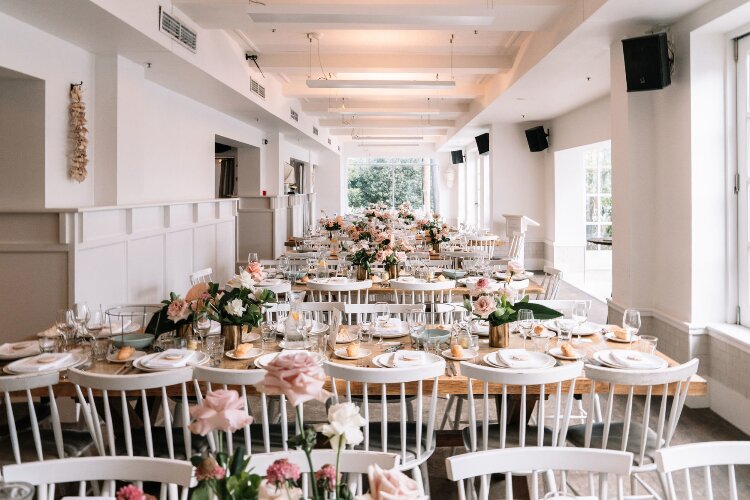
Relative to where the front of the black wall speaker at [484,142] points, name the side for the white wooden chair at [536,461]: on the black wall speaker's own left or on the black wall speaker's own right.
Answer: on the black wall speaker's own left

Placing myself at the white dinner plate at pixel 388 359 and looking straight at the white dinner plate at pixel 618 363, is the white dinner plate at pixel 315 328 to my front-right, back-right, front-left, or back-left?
back-left

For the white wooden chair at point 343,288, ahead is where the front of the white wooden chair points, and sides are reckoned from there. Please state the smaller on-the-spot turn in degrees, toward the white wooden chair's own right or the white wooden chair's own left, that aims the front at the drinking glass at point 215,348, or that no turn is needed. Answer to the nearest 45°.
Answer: approximately 180°

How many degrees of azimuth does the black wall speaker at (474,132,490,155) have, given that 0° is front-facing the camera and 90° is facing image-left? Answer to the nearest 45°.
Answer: approximately 45°

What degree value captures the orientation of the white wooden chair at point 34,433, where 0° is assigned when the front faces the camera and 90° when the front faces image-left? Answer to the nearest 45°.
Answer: approximately 225°

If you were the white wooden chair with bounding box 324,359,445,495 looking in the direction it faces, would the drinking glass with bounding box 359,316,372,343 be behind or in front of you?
in front

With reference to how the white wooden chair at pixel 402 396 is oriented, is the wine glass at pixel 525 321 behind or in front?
in front
